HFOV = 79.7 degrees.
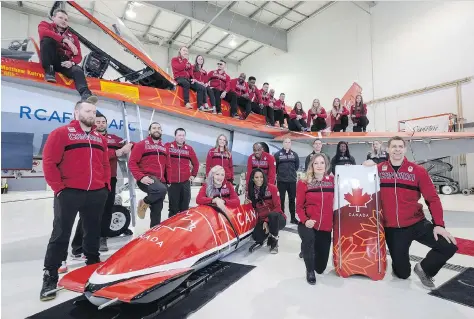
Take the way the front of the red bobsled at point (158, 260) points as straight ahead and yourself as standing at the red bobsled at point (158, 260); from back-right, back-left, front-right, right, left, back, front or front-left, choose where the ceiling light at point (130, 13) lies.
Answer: back-right

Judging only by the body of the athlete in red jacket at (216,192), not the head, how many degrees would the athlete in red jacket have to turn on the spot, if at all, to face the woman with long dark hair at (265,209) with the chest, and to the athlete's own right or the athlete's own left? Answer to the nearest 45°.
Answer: approximately 135° to the athlete's own left

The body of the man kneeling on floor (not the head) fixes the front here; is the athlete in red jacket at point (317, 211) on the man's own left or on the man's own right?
on the man's own right

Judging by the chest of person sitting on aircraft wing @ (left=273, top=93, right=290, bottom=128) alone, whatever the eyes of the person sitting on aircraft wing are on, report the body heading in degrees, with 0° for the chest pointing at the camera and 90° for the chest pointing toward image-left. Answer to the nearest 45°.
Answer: approximately 0°

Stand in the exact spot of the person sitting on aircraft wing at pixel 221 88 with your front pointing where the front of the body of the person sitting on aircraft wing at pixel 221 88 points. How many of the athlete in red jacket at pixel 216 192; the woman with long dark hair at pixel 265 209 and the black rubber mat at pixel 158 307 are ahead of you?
3

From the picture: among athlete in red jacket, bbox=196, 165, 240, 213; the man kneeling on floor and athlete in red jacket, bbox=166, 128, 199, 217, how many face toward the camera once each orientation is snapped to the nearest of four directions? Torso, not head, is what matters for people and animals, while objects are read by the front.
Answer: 3

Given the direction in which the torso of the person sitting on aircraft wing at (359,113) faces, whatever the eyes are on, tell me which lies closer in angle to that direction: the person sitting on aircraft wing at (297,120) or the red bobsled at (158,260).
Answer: the red bobsled

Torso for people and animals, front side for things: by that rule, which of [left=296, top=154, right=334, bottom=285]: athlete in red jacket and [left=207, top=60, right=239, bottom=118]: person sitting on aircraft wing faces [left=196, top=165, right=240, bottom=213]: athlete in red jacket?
the person sitting on aircraft wing
